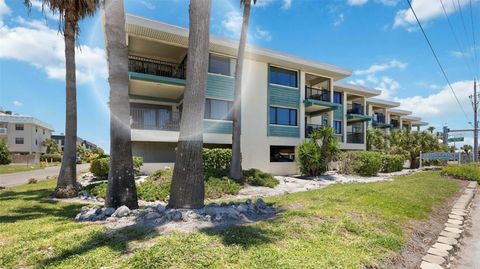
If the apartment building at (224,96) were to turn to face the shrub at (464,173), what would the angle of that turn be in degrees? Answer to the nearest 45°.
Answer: approximately 45° to its left

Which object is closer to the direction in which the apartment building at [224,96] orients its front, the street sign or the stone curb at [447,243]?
the stone curb

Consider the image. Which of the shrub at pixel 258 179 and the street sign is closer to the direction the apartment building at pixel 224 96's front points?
the shrub

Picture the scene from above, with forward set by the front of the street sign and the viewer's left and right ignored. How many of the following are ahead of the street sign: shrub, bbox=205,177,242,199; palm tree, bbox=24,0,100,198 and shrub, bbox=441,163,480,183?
3

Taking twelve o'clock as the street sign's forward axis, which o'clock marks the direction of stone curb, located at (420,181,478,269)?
The stone curb is roughly at 12 o'clock from the street sign.

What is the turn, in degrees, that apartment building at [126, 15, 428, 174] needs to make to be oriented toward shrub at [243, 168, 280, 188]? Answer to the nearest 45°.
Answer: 0° — it already faces it

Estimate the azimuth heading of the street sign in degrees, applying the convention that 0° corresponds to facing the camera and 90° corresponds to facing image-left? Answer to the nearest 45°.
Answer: approximately 0°

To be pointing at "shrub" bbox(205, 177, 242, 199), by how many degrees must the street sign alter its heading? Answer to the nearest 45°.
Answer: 0° — it already faces it

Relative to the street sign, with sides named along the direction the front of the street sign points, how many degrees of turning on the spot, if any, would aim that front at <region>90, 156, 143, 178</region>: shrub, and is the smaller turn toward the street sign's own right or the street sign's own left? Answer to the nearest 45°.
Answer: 0° — it already faces it
